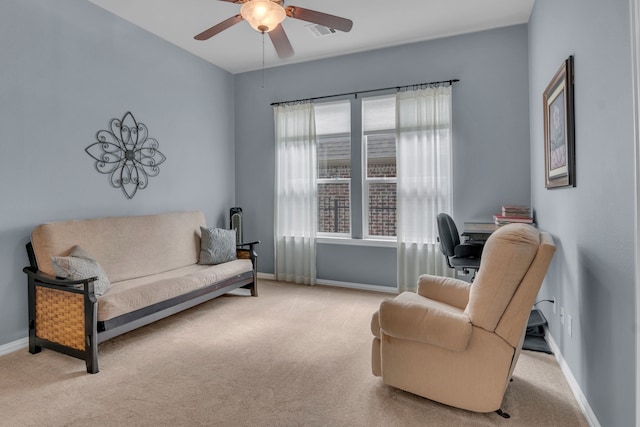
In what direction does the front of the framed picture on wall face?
to the viewer's left

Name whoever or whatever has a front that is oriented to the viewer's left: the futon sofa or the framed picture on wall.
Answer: the framed picture on wall

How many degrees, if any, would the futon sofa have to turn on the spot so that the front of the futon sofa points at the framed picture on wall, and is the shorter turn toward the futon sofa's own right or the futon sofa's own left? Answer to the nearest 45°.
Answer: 0° — it already faces it

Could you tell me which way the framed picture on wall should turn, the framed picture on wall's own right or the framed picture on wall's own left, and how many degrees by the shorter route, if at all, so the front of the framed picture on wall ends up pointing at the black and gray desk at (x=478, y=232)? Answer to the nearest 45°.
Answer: approximately 45° to the framed picture on wall's own right

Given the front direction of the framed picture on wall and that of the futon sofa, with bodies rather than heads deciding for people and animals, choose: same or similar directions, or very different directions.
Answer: very different directions

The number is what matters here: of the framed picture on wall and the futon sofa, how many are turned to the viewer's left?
1
